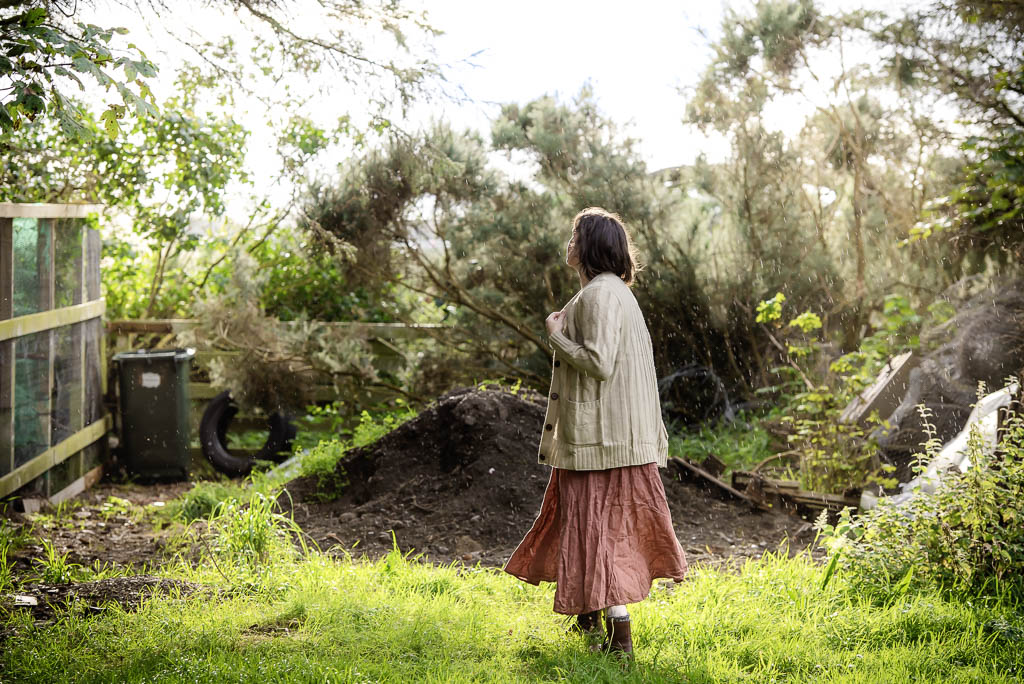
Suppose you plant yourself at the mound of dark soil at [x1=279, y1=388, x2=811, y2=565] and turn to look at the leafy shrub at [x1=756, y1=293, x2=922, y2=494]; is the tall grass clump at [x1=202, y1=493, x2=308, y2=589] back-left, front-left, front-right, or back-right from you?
back-right

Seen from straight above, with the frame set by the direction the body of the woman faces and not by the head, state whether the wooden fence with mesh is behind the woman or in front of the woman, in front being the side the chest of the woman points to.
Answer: in front

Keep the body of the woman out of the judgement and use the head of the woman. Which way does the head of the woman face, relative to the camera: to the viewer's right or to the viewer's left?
to the viewer's left

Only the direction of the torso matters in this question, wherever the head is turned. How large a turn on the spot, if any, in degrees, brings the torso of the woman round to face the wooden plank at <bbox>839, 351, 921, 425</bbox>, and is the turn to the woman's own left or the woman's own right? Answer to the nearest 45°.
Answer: approximately 135° to the woman's own right

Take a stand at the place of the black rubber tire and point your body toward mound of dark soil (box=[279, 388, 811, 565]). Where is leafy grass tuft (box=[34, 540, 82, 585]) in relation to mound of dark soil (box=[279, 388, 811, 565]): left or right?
right

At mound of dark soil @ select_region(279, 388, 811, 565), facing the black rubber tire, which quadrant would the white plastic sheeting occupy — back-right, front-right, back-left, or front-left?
back-right

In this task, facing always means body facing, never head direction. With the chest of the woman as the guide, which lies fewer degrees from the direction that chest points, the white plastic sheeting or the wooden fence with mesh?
the wooden fence with mesh

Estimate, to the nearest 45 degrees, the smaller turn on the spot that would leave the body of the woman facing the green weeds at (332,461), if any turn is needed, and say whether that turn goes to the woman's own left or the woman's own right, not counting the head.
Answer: approximately 45° to the woman's own right

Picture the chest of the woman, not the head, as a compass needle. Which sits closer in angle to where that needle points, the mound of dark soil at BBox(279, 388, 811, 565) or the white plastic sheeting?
the mound of dark soil

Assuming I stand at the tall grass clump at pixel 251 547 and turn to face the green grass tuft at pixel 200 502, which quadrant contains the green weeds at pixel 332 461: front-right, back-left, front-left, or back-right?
front-right

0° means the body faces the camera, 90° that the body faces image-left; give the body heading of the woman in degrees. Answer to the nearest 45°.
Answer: approximately 90°

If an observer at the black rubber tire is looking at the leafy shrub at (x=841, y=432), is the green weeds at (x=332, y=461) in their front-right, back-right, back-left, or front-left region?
front-right

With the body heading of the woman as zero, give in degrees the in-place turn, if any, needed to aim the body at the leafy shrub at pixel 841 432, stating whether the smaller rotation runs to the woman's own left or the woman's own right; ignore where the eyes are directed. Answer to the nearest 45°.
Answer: approximately 135° to the woman's own right
